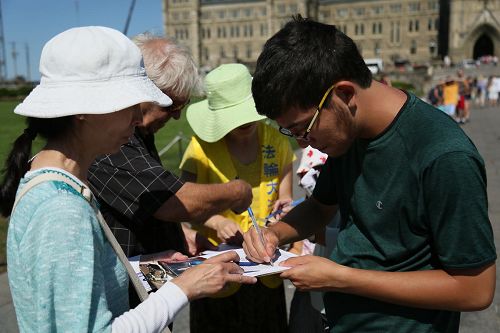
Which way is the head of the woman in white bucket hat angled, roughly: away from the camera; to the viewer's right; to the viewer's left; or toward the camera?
to the viewer's right

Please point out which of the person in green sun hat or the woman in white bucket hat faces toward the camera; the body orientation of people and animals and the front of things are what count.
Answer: the person in green sun hat

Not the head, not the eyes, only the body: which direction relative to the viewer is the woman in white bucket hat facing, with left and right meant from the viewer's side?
facing to the right of the viewer

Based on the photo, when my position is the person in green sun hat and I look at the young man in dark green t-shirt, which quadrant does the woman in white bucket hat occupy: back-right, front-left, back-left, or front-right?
front-right

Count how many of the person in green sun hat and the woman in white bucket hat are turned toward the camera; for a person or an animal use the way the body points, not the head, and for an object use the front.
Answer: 1

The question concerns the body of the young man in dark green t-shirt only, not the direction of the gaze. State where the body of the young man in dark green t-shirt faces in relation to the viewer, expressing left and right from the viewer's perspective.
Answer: facing the viewer and to the left of the viewer

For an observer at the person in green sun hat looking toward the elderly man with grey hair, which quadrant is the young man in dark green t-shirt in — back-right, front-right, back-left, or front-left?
front-left

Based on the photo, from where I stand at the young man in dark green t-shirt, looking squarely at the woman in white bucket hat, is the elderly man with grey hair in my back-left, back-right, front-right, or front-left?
front-right

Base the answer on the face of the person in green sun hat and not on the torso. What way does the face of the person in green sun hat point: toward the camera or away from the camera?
toward the camera

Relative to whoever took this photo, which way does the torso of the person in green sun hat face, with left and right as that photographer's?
facing the viewer

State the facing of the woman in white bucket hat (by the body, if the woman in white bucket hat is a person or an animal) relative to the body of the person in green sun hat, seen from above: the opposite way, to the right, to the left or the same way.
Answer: to the left
